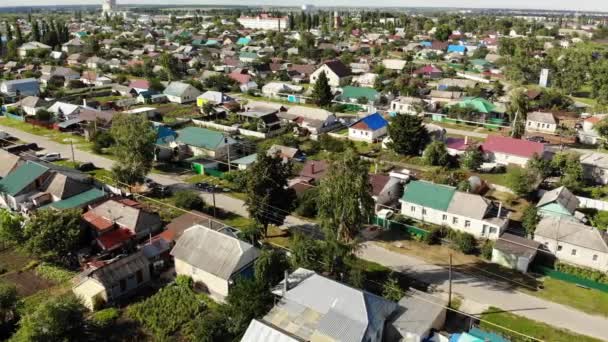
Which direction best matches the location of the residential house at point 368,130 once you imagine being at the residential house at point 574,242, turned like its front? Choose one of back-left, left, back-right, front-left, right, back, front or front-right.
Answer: right

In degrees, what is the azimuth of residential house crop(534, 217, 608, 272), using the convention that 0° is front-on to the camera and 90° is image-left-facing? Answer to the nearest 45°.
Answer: approximately 45°

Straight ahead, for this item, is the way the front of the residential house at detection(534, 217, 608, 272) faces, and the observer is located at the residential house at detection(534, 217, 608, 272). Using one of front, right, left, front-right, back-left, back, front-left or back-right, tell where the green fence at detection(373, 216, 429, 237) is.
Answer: front-right

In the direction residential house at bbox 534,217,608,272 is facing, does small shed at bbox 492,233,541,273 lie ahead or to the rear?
ahead

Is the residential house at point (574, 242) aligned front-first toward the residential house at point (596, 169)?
no

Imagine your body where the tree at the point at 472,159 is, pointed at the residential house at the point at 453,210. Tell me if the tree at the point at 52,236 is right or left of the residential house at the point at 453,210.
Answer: right

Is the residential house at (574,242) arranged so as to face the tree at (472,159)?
no

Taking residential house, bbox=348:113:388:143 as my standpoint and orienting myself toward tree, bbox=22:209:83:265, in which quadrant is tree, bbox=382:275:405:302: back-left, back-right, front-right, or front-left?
front-left

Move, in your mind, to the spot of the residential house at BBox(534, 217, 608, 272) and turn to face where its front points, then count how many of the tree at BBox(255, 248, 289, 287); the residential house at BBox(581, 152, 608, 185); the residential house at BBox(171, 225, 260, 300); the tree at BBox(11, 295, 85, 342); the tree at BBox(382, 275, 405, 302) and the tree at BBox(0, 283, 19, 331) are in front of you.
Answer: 5

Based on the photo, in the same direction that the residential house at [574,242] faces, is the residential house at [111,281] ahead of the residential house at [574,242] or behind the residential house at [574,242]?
ahead

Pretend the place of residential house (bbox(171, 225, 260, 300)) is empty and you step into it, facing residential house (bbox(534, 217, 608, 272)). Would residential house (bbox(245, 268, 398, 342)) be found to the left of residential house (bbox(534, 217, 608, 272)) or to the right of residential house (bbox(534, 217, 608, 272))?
right

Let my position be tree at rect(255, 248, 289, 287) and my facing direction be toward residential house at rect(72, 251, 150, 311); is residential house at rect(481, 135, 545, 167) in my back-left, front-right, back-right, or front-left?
back-right

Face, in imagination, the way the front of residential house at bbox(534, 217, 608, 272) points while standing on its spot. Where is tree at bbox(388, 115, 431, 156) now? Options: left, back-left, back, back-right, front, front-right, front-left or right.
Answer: right

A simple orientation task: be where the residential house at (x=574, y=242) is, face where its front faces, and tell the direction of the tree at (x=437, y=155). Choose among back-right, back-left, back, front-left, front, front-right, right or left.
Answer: right
